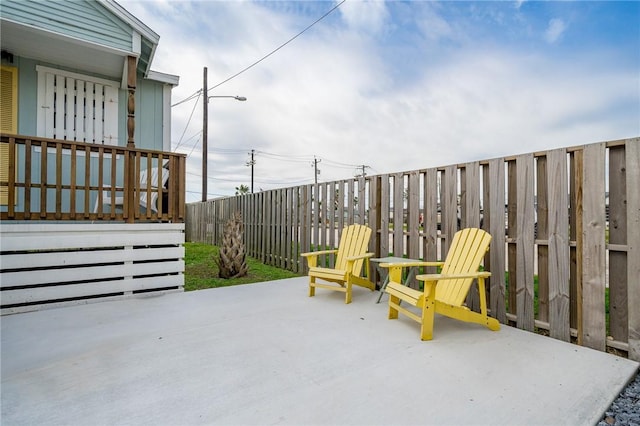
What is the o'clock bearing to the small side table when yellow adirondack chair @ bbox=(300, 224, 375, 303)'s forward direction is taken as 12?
The small side table is roughly at 9 o'clock from the yellow adirondack chair.

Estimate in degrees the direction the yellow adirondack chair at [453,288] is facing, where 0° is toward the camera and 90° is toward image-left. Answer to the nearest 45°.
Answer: approximately 45°

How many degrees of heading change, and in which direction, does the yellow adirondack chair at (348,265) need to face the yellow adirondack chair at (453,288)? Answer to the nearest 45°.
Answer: approximately 90° to its left

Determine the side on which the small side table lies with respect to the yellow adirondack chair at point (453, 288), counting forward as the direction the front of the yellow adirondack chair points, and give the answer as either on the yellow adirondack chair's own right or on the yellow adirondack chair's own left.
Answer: on the yellow adirondack chair's own right

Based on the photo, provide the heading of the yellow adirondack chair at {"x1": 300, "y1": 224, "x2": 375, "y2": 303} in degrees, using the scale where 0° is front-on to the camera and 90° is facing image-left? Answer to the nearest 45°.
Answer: approximately 45°

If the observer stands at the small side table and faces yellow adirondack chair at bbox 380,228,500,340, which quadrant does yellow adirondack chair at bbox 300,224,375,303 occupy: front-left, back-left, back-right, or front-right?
back-right
